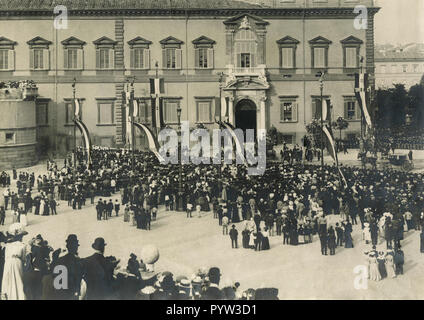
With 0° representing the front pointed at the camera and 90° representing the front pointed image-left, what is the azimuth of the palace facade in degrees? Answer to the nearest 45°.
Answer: approximately 0°

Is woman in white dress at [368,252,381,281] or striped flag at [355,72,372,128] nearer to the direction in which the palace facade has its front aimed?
the woman in white dress

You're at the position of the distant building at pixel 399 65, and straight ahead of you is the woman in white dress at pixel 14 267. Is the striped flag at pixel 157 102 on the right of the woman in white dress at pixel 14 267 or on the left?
right

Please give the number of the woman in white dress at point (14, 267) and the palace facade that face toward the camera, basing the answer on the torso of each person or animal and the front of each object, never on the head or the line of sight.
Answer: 1

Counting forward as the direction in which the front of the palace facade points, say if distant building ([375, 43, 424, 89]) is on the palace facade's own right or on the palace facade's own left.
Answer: on the palace facade's own left

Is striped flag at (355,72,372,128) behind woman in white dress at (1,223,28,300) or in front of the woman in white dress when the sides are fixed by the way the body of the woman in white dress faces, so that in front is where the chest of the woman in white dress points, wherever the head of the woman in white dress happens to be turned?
in front

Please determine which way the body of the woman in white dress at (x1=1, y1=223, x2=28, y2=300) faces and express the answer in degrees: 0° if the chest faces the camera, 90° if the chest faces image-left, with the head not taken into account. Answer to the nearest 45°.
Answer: approximately 225°
